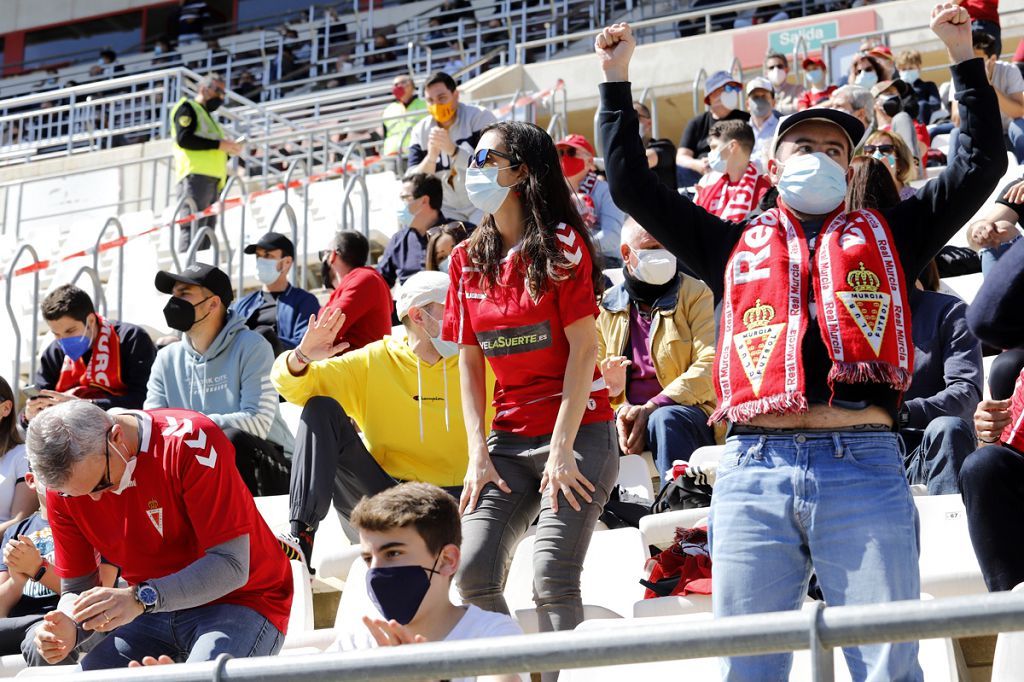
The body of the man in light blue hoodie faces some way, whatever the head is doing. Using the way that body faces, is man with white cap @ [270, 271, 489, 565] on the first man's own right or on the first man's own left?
on the first man's own left

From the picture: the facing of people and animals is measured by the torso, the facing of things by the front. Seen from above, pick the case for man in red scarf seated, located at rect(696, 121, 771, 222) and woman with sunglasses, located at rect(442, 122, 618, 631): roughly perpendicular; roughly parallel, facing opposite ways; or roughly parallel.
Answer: roughly parallel

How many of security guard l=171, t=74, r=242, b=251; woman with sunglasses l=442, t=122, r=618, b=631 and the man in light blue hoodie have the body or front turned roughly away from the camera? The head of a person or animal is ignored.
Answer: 0

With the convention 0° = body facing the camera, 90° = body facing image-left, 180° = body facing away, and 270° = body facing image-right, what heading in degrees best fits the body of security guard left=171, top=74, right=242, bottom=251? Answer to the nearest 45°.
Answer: approximately 315°

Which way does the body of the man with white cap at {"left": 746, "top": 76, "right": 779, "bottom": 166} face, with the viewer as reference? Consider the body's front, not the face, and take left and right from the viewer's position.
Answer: facing the viewer and to the left of the viewer

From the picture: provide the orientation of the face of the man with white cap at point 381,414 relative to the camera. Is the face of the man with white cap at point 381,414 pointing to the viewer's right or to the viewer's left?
to the viewer's right

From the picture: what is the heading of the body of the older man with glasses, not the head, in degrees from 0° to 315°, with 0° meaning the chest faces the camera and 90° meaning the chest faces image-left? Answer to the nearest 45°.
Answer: approximately 45°

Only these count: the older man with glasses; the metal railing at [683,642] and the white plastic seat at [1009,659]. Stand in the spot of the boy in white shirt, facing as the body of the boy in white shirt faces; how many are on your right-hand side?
1

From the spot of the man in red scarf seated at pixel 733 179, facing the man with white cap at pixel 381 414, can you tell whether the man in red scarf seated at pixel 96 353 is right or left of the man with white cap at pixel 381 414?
right

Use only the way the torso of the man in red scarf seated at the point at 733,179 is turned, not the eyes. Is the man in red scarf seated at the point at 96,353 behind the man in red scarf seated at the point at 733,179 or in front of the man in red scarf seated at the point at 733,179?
in front
